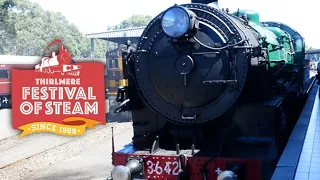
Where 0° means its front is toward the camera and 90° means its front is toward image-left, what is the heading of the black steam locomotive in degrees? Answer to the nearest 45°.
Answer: approximately 45°
